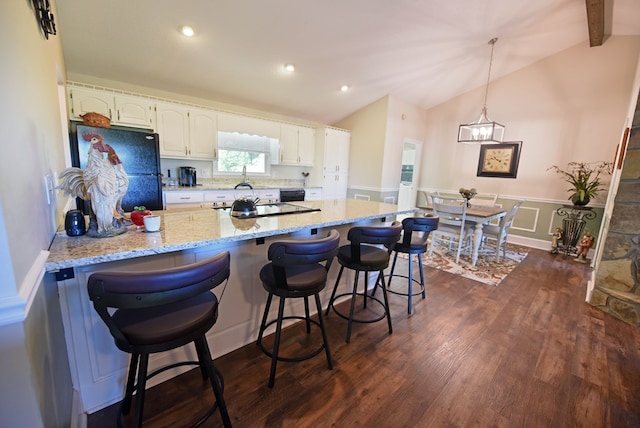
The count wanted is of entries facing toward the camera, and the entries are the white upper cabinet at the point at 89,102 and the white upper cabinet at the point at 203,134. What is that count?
2

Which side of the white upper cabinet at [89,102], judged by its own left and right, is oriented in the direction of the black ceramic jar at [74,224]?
front

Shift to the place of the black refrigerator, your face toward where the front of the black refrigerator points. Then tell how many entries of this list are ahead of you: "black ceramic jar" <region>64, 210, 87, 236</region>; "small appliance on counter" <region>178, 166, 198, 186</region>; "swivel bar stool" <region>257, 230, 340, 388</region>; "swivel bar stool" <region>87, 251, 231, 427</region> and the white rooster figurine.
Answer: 4

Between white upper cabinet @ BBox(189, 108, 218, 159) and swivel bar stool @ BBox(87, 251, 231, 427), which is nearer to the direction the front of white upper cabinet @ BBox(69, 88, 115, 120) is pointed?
the swivel bar stool

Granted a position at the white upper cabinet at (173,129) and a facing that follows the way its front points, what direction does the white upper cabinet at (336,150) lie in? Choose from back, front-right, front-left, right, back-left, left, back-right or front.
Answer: left

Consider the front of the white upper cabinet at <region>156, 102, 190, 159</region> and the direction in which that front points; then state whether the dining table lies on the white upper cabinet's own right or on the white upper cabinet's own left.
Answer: on the white upper cabinet's own left

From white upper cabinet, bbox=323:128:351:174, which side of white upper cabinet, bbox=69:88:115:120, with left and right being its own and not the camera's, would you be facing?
left

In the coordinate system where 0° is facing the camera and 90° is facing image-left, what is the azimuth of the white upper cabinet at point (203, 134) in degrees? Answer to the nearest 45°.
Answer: approximately 0°
